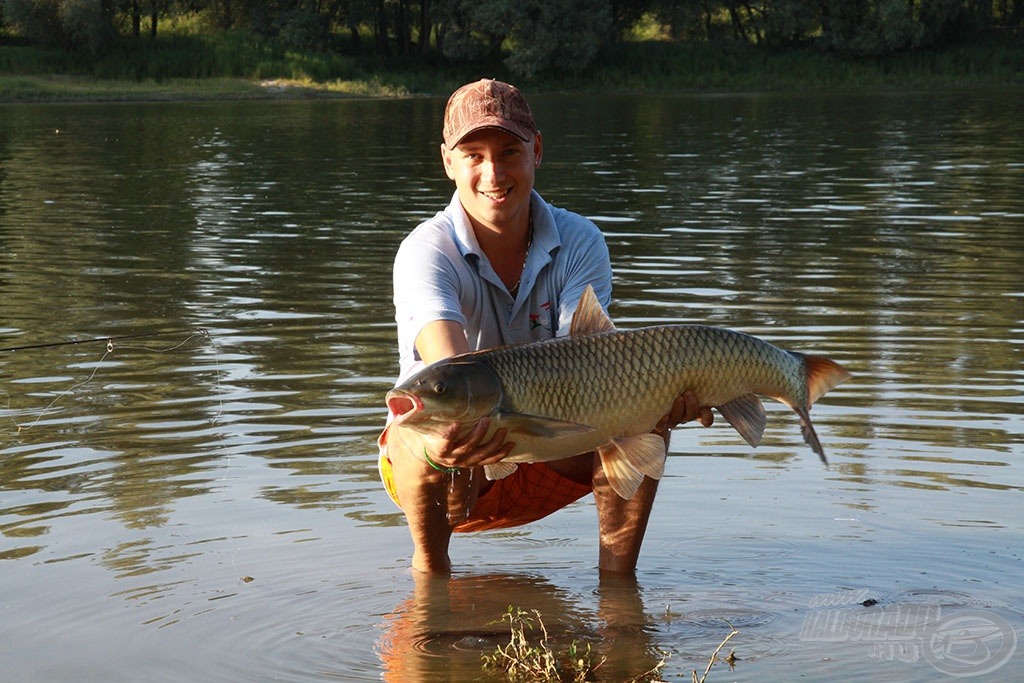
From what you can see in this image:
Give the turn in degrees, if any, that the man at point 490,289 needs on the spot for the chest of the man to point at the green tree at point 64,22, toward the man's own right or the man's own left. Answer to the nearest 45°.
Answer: approximately 180°

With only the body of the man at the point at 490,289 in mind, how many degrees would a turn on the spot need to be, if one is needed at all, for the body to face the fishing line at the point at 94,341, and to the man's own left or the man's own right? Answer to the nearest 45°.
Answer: approximately 135° to the man's own right

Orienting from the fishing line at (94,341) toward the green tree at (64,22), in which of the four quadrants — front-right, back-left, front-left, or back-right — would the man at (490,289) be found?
back-right

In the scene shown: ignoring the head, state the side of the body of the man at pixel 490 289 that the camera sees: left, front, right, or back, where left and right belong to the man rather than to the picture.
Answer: front

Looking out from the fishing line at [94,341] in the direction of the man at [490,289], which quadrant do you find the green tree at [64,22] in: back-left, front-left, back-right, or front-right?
back-left
